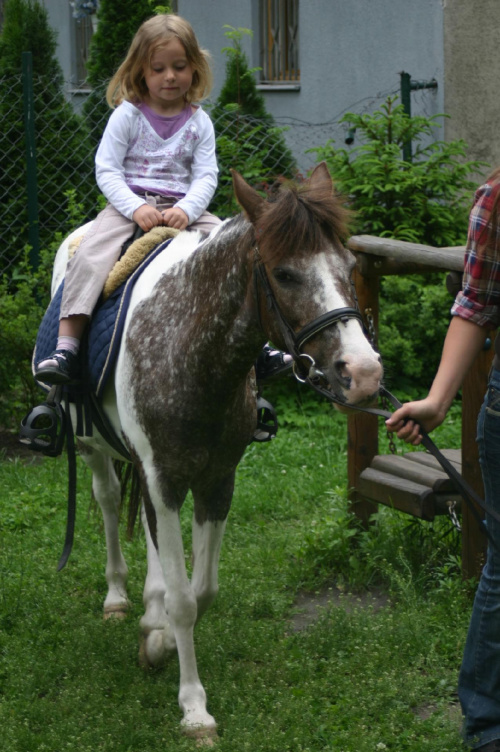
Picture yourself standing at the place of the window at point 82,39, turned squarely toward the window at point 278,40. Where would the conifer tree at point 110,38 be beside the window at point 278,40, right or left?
right

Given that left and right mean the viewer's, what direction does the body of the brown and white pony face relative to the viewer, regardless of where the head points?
facing the viewer and to the right of the viewer

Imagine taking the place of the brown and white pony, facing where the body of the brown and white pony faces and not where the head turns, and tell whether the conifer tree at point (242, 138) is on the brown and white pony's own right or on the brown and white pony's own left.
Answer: on the brown and white pony's own left

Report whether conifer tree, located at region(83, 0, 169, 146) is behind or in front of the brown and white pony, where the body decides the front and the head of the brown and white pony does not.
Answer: behind

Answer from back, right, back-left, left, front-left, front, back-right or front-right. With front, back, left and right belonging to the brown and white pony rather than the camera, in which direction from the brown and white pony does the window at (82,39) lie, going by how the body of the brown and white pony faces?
back-left

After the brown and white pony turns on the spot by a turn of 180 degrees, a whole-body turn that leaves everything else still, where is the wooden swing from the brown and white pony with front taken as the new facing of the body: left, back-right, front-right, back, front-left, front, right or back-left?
right

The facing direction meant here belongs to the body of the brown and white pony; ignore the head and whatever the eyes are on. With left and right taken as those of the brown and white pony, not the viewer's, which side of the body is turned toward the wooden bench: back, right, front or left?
left

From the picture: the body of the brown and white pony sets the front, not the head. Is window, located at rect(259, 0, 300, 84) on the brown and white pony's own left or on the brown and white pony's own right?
on the brown and white pony's own left
